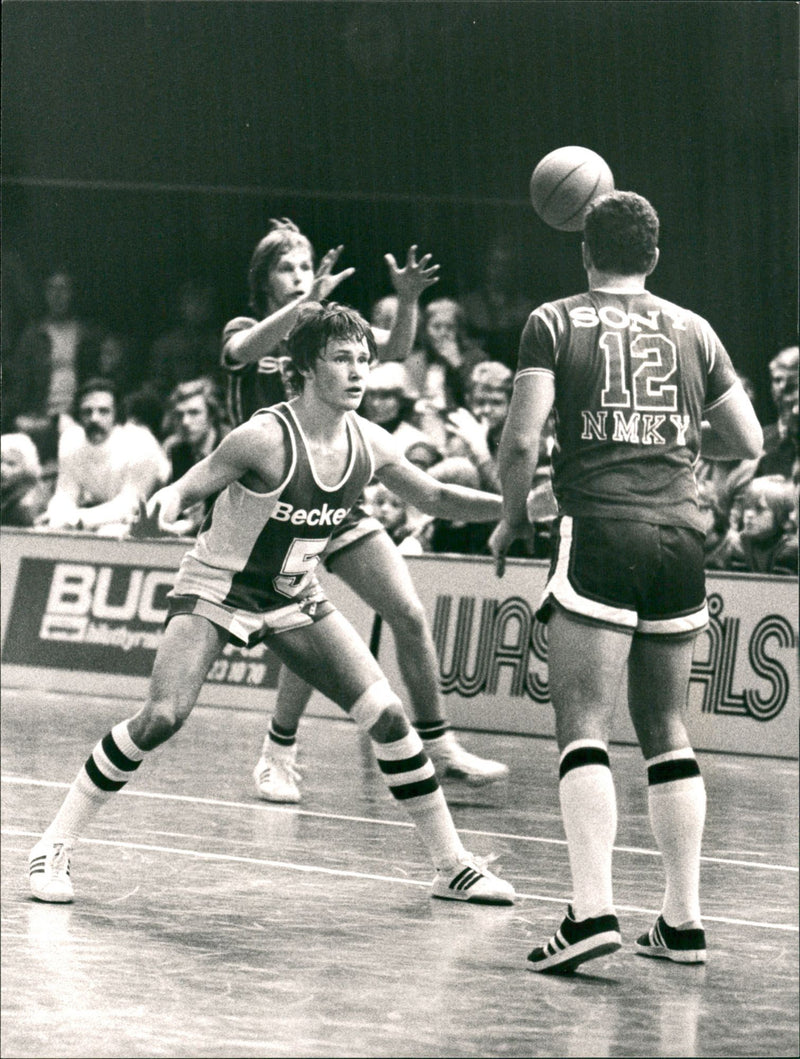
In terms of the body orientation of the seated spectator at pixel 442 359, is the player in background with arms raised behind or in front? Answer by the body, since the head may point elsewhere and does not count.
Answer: in front

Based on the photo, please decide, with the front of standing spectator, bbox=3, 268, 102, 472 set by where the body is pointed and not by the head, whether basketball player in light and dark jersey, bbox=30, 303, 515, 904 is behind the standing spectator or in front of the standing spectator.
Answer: in front

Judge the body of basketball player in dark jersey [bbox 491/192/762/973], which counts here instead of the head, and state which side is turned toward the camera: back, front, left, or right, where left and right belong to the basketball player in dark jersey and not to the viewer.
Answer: back

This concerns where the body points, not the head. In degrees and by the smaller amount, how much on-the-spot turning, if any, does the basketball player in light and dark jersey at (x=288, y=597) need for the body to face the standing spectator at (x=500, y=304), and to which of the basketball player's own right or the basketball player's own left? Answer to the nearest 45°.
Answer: approximately 135° to the basketball player's own left

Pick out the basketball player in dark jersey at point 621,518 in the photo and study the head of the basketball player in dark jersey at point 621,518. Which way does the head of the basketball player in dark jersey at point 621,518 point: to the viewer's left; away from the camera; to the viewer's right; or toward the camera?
away from the camera

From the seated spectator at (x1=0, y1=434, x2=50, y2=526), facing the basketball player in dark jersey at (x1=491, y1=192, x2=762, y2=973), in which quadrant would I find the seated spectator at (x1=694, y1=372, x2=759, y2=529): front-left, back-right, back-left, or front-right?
front-left

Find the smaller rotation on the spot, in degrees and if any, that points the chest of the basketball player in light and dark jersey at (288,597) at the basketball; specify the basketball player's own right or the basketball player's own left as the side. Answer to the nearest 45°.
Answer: approximately 90° to the basketball player's own left

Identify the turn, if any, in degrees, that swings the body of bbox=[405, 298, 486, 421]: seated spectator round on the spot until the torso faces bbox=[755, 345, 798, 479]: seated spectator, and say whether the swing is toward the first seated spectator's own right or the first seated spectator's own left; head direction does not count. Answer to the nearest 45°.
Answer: approximately 45° to the first seated spectator's own left

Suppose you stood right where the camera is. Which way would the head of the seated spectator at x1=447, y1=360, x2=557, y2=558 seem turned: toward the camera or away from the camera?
toward the camera

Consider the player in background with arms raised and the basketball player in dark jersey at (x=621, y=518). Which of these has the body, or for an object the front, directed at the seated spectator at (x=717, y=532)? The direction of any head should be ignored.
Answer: the basketball player in dark jersey

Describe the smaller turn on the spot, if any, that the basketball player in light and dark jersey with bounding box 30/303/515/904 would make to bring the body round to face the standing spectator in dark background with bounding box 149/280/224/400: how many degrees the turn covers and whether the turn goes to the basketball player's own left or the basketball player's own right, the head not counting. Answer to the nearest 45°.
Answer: approximately 135° to the basketball player's own left

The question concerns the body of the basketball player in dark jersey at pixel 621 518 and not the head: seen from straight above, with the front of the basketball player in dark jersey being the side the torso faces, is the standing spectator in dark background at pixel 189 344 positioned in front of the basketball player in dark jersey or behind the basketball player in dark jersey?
in front

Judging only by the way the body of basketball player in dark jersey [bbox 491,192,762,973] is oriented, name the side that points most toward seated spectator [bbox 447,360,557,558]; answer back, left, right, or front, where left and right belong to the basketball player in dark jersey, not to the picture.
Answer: front

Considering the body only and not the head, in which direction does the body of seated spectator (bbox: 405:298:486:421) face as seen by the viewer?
toward the camera

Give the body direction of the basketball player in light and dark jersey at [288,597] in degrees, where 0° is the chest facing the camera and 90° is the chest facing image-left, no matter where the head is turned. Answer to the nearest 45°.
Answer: approximately 315°

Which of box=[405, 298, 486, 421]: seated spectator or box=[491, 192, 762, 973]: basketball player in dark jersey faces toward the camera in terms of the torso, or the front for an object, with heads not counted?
the seated spectator

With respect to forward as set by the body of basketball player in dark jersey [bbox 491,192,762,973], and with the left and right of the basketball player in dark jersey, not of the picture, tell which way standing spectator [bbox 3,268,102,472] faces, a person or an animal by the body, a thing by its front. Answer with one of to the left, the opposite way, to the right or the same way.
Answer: the opposite way

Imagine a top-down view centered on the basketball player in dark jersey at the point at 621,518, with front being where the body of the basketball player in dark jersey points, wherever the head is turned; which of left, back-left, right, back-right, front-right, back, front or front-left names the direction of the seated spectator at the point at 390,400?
front

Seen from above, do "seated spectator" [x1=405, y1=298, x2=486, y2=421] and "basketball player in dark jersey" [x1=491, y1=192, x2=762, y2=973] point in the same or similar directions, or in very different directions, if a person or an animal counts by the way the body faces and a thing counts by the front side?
very different directions

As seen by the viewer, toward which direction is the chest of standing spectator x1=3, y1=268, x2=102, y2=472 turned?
toward the camera
